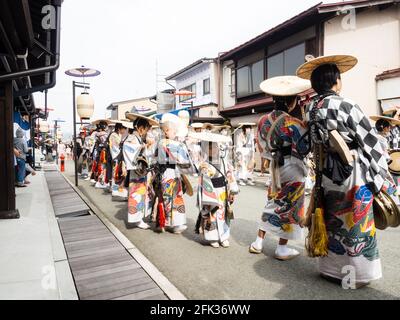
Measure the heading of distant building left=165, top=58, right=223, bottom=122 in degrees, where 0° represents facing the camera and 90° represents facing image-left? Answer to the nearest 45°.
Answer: approximately 45°

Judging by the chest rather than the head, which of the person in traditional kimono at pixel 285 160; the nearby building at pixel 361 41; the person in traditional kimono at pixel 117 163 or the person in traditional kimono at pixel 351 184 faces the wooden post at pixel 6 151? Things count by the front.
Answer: the nearby building

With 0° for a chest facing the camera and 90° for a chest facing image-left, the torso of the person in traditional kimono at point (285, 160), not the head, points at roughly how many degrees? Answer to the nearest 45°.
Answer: approximately 225°

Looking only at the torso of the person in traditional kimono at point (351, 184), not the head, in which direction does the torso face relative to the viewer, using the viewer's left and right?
facing away from the viewer and to the right of the viewer

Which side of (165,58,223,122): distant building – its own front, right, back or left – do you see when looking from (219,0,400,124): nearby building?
left

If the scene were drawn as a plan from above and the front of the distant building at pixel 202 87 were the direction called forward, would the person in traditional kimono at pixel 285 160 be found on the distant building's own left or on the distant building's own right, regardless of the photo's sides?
on the distant building's own left

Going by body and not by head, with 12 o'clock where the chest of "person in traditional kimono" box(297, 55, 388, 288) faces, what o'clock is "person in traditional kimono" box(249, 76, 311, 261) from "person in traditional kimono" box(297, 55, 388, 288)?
"person in traditional kimono" box(249, 76, 311, 261) is roughly at 9 o'clock from "person in traditional kimono" box(297, 55, 388, 288).

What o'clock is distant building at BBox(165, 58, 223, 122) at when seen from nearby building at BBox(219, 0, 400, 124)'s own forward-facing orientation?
distant building at BBox(165, 58, 223, 122) is roughly at 3 o'clock from nearby building at BBox(219, 0, 400, 124).

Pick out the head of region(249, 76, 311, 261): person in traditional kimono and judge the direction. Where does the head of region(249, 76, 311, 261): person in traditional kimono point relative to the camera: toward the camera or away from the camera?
away from the camera
